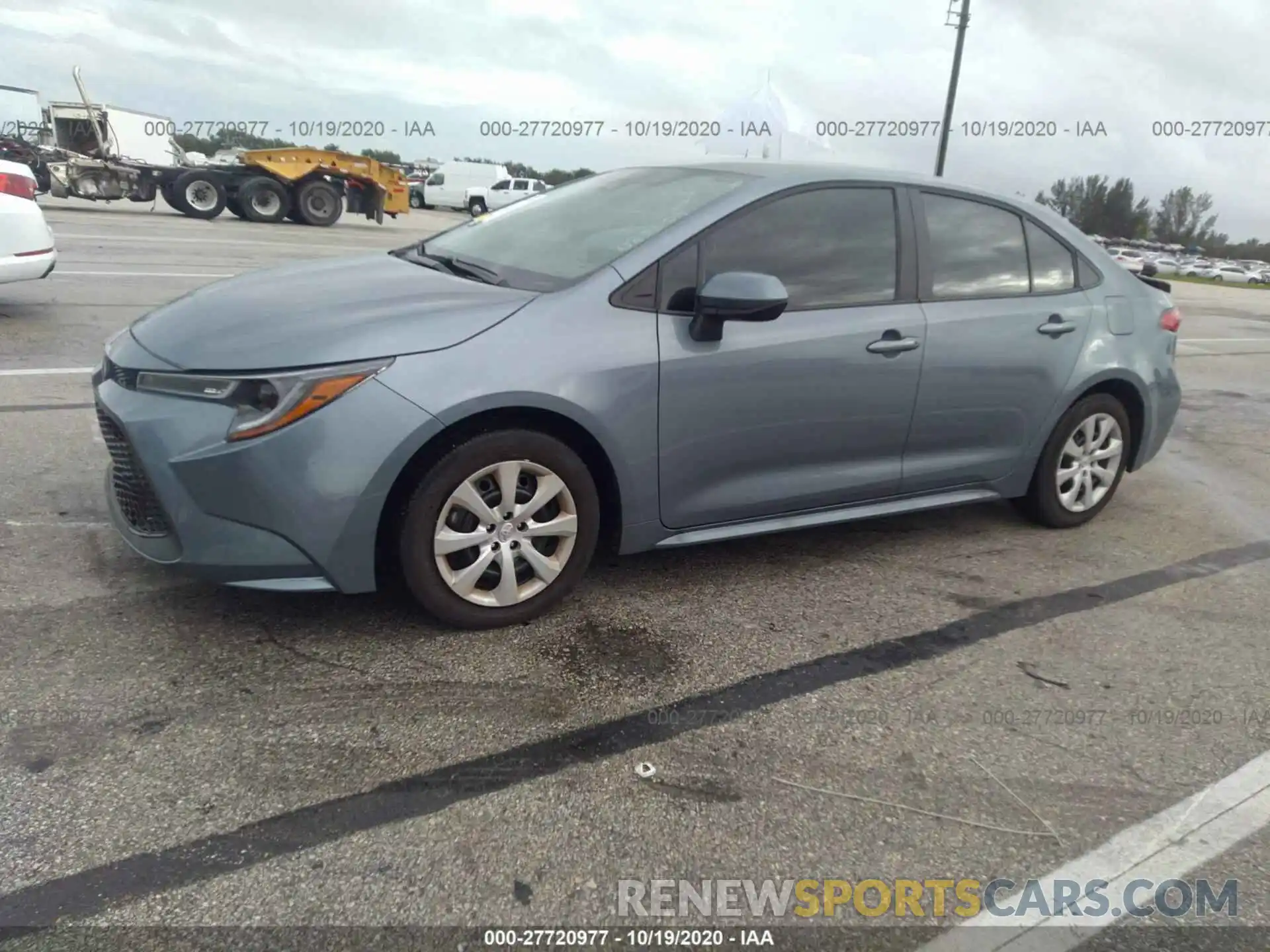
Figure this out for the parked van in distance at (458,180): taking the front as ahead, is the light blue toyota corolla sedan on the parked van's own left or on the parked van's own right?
on the parked van's own left

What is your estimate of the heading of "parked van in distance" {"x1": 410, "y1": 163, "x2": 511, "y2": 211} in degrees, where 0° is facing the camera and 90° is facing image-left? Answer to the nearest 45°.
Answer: approximately 90°

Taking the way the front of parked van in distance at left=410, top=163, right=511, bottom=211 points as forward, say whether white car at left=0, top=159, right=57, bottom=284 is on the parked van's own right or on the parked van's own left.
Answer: on the parked van's own left

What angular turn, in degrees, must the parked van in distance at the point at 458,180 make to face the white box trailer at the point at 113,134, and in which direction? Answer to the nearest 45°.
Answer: approximately 45° to its left

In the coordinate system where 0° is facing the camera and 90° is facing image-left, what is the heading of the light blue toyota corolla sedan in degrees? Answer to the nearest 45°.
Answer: approximately 45°
